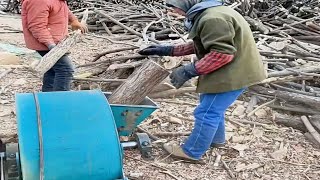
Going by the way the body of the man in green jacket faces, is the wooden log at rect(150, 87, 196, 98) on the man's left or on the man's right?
on the man's right

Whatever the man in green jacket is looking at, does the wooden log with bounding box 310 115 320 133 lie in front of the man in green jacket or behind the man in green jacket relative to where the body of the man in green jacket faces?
behind

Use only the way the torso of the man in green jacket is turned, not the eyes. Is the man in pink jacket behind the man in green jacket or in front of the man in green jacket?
in front

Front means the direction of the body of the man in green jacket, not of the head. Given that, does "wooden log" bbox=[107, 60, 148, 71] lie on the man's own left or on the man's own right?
on the man's own right

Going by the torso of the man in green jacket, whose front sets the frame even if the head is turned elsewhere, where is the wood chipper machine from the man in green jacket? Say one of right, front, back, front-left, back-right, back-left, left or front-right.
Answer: front-left

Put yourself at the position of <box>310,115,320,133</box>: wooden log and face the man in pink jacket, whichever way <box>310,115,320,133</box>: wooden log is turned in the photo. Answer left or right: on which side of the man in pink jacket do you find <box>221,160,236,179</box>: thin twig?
left

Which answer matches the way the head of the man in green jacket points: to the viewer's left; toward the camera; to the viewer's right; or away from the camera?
to the viewer's left

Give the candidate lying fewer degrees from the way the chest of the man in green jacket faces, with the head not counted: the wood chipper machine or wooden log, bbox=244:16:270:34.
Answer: the wood chipper machine

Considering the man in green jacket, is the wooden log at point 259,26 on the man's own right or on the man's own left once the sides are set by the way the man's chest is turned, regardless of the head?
on the man's own right

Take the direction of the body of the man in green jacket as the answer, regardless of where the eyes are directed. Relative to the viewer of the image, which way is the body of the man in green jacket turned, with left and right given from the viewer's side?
facing to the left of the viewer
